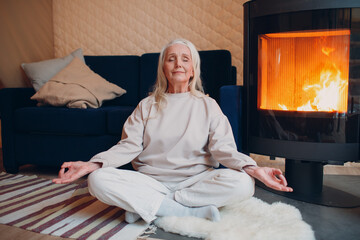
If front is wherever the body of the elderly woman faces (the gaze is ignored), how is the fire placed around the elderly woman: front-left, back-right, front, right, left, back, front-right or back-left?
left

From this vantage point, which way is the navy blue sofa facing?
toward the camera

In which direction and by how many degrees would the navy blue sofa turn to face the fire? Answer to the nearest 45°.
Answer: approximately 45° to its left

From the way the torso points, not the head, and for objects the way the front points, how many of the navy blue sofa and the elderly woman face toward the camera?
2

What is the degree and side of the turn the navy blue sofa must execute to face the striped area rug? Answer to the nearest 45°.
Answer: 0° — it already faces it

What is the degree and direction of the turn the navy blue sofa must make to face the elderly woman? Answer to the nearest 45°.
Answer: approximately 45° to its left
